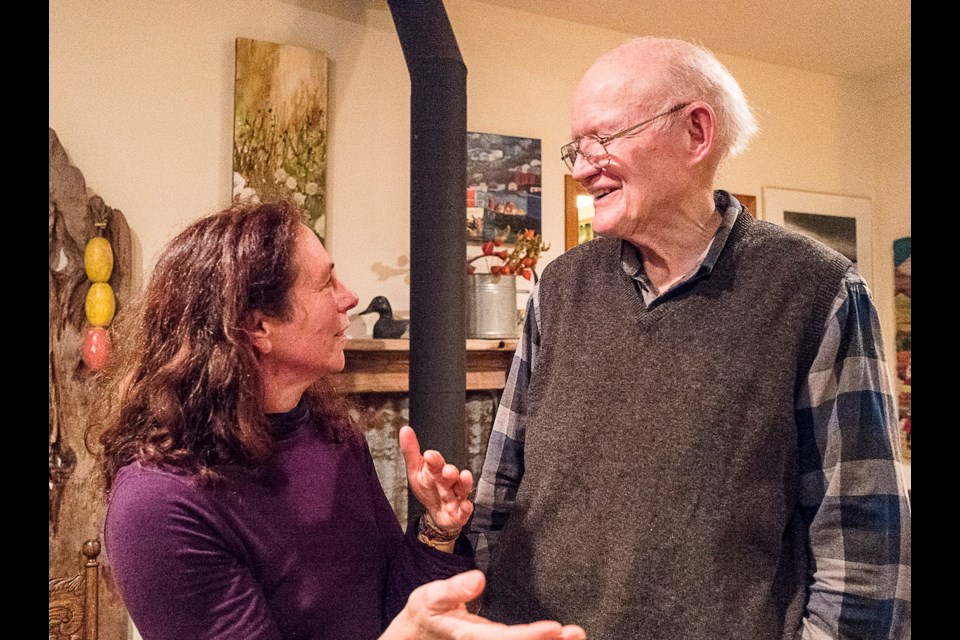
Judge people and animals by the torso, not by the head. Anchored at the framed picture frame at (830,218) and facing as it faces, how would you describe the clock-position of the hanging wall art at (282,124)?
The hanging wall art is roughly at 3 o'clock from the framed picture frame.

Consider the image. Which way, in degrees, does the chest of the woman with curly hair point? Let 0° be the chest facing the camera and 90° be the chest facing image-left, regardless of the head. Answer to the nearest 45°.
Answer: approximately 315°

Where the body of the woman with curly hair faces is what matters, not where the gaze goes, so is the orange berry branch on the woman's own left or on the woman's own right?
on the woman's own left

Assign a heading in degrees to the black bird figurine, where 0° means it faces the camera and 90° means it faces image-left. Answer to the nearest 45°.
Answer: approximately 90°

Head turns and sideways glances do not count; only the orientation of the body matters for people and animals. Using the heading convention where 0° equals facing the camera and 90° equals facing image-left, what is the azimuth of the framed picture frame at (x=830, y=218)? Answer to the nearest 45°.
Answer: approximately 315°

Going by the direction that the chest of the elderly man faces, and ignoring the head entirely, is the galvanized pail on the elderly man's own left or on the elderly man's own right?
on the elderly man's own right

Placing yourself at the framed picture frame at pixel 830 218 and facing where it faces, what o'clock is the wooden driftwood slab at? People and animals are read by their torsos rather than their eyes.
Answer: The wooden driftwood slab is roughly at 3 o'clock from the framed picture frame.

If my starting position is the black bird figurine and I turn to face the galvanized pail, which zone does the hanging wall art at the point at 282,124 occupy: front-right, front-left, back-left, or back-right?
back-left
